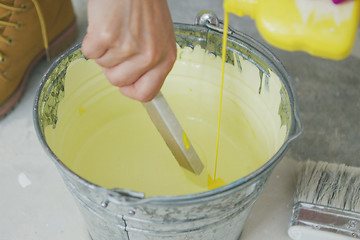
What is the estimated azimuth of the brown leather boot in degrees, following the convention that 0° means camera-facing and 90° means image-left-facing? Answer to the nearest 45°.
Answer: approximately 45°

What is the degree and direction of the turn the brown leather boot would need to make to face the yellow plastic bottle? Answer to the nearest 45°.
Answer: approximately 90° to its left

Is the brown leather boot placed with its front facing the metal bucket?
no

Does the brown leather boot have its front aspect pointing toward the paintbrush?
no
